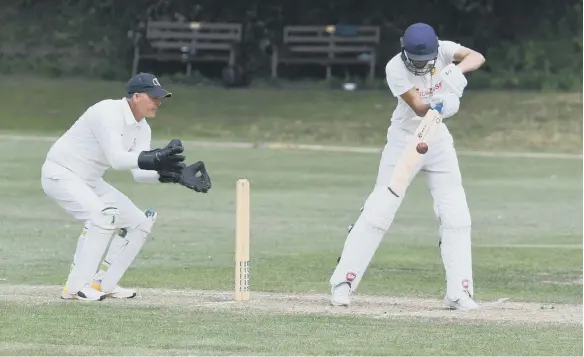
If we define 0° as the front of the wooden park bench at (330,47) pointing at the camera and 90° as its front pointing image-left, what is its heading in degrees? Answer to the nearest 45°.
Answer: approximately 0°

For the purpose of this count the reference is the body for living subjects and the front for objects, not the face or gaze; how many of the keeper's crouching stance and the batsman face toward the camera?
1

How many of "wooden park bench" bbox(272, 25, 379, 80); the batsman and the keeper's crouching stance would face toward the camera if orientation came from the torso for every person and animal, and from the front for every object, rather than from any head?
2

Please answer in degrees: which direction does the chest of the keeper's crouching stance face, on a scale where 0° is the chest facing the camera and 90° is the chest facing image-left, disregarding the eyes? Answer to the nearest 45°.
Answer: approximately 270°

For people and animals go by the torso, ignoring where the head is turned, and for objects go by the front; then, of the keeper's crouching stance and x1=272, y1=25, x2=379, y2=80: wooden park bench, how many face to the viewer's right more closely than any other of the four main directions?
1

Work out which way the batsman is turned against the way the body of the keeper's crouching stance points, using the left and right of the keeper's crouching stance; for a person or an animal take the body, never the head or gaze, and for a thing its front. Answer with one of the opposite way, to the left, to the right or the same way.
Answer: to the right

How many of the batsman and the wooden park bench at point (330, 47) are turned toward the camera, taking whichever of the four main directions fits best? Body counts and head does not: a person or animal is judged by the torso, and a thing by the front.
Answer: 2

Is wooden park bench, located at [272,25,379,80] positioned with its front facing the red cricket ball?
yes

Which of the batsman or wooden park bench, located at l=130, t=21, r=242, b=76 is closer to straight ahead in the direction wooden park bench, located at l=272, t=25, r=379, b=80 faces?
the batsman
